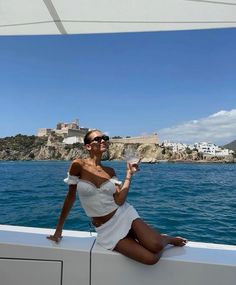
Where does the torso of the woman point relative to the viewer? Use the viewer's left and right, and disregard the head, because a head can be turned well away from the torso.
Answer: facing the viewer and to the right of the viewer

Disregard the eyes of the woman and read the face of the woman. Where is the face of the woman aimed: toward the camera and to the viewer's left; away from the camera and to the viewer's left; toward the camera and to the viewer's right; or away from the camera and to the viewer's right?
toward the camera and to the viewer's right
